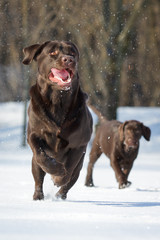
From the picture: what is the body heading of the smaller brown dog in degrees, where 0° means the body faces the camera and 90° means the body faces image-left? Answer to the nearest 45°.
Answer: approximately 315°

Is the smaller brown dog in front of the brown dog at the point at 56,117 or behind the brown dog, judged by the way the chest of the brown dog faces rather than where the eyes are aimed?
behind

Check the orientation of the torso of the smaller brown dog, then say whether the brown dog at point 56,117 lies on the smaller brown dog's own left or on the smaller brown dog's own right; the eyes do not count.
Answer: on the smaller brown dog's own right

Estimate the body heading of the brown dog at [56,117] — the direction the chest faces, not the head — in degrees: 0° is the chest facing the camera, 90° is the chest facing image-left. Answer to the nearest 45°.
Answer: approximately 0°
